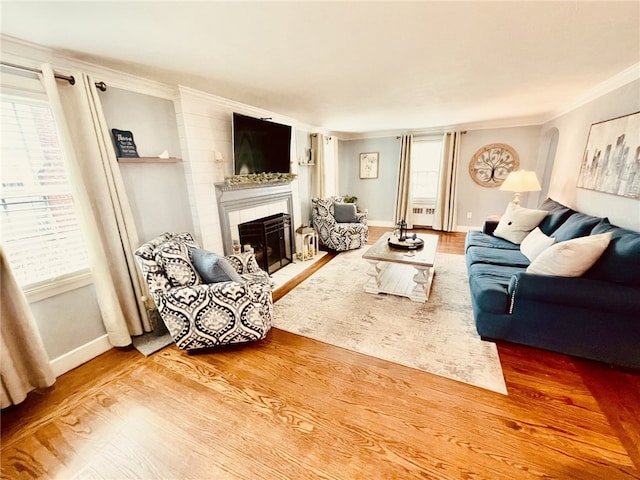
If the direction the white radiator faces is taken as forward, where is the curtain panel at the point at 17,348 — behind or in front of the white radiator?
in front

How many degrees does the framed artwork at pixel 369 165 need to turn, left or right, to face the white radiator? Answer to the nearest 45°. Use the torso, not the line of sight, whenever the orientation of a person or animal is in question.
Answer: approximately 90° to its left

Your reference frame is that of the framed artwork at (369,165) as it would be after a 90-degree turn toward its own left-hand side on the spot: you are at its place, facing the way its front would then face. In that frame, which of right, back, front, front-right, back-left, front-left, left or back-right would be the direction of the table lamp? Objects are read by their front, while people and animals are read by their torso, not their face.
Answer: front-right

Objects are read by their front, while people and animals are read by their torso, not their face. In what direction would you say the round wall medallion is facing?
toward the camera

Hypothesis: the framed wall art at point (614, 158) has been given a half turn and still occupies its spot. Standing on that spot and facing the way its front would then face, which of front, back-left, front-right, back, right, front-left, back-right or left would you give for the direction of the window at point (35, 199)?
back

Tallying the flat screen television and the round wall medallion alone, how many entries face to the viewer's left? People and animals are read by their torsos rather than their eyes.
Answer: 0

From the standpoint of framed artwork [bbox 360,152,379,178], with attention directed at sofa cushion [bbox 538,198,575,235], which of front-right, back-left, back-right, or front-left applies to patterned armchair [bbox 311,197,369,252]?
front-right

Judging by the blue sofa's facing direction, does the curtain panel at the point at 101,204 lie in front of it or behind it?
in front

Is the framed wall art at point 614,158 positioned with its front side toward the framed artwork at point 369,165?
no

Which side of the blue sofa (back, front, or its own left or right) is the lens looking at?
left

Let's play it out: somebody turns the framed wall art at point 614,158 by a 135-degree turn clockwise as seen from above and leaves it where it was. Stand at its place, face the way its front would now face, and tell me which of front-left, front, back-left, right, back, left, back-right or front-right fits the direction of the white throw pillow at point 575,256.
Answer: back

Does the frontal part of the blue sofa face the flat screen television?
yes

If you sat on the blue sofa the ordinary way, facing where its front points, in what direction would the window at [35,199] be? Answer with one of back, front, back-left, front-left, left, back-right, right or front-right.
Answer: front-left

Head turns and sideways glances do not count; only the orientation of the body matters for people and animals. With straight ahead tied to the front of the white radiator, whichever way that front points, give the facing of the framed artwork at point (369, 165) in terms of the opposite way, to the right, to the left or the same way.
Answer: the same way

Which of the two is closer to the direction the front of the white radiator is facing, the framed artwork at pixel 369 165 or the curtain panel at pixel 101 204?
the curtain panel

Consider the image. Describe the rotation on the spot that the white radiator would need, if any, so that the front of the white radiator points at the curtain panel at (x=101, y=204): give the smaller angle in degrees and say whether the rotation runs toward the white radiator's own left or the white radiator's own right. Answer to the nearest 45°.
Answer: approximately 45° to the white radiator's own right

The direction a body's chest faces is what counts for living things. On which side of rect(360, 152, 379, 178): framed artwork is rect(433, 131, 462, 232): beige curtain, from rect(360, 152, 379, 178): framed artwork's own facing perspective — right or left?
on its left

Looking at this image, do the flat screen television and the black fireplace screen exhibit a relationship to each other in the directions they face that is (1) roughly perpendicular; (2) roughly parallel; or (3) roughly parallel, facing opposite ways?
roughly parallel
